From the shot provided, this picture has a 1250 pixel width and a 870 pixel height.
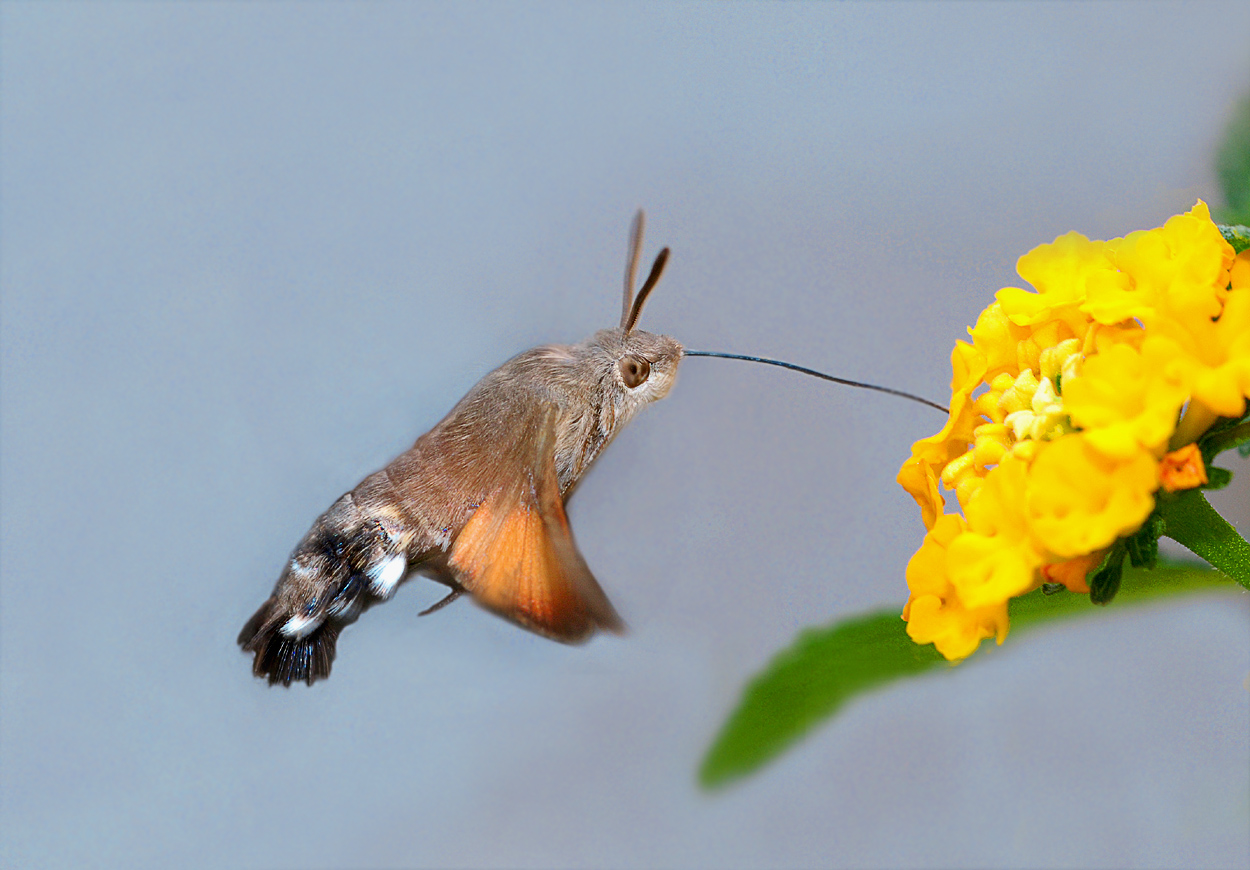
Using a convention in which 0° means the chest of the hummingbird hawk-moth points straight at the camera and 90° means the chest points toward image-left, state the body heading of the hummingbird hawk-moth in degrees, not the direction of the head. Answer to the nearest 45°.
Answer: approximately 270°
